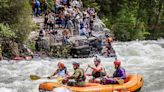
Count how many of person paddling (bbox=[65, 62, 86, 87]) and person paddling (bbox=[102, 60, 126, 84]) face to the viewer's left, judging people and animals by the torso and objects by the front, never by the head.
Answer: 2

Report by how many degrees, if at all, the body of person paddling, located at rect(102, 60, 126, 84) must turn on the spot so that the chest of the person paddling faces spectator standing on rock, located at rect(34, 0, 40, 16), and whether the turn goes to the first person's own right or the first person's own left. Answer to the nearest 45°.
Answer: approximately 45° to the first person's own right

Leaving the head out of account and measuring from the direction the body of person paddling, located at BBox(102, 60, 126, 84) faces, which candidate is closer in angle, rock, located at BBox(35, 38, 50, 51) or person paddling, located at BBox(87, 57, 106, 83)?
the person paddling

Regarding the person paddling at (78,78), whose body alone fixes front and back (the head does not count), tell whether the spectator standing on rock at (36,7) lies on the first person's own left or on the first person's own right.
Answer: on the first person's own right

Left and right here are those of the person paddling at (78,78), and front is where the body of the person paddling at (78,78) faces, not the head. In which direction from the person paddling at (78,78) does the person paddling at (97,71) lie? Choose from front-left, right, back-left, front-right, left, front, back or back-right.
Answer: back-right

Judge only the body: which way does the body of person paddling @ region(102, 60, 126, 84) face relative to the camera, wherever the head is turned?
to the viewer's left

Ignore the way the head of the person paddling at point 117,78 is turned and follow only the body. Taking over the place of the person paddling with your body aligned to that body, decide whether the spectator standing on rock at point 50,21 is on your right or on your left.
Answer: on your right

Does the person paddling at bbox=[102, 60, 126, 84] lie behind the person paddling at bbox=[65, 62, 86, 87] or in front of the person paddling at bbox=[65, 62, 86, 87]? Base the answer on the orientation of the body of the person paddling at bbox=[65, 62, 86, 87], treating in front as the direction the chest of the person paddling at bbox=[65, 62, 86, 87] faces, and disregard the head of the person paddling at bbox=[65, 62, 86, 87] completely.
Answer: behind

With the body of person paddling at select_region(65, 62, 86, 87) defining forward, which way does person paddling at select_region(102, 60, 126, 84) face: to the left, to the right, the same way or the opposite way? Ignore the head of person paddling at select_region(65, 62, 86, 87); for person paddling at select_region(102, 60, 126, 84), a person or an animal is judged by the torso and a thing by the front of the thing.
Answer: the same way

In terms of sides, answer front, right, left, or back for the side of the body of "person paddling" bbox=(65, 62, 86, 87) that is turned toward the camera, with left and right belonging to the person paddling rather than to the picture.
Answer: left

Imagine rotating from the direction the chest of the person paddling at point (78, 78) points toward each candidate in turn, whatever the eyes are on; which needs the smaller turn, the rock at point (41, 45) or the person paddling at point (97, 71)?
the rock
